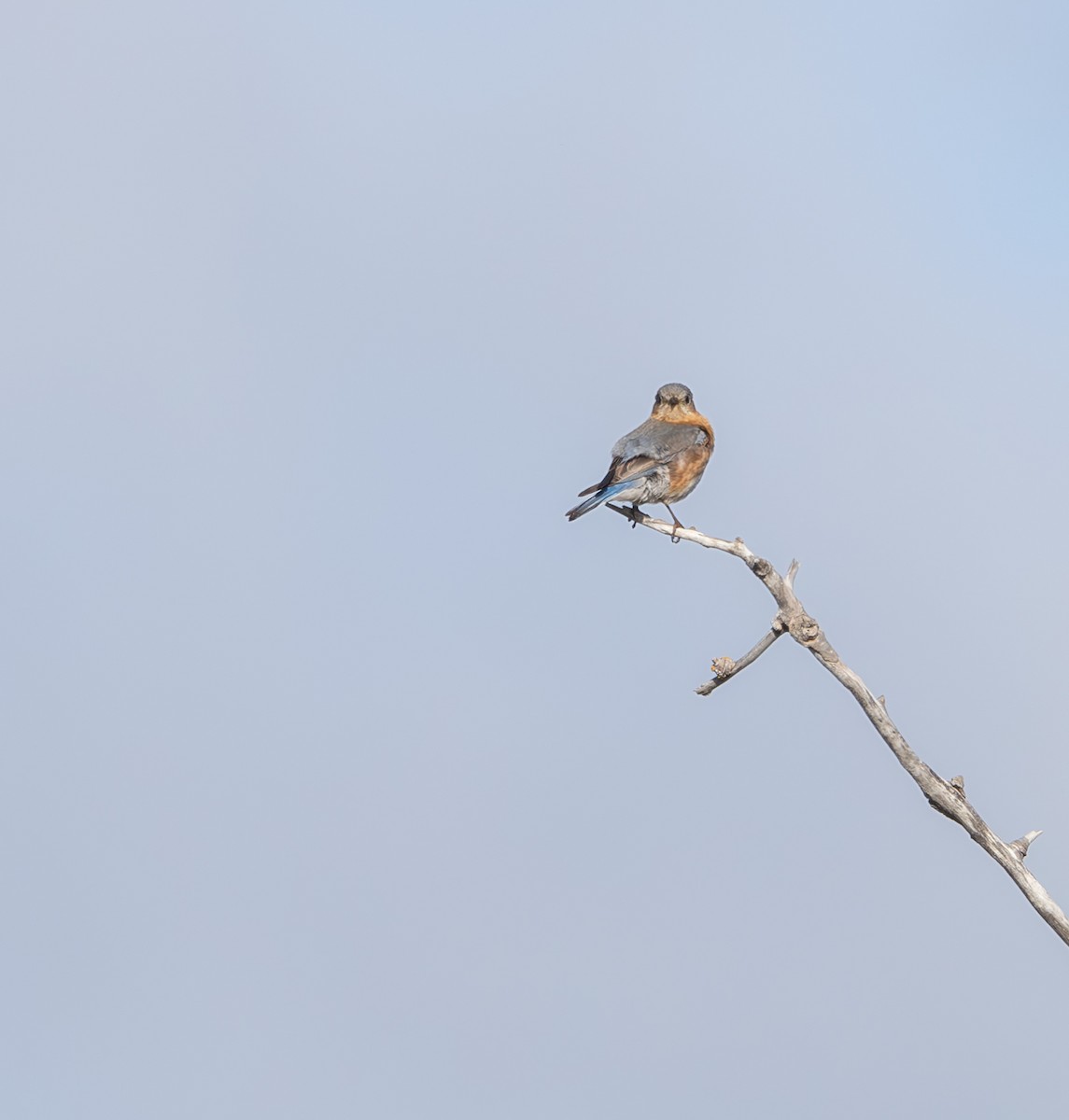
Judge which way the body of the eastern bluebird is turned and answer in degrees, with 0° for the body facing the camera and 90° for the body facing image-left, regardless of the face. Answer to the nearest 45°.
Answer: approximately 270°
